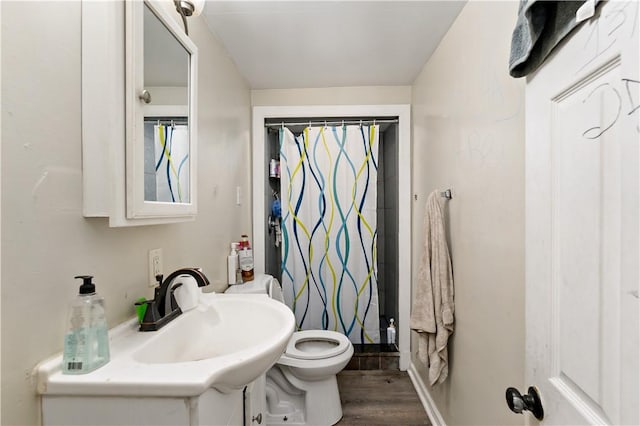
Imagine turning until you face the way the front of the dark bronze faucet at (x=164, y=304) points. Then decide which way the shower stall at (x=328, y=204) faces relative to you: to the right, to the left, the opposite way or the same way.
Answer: to the right

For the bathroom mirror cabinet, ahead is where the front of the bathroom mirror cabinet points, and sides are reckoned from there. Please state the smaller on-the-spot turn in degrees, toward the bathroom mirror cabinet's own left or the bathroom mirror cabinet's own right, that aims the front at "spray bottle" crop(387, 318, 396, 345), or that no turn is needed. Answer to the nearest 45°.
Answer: approximately 90° to the bathroom mirror cabinet's own left

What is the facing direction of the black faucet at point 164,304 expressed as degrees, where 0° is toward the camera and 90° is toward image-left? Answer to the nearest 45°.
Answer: approximately 315°

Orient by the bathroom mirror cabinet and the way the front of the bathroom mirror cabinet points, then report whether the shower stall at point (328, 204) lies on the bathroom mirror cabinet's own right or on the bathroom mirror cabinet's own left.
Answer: on the bathroom mirror cabinet's own left

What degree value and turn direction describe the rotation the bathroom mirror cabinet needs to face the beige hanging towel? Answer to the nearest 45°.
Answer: approximately 45° to its left

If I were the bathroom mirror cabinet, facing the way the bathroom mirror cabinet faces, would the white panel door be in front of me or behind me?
in front
